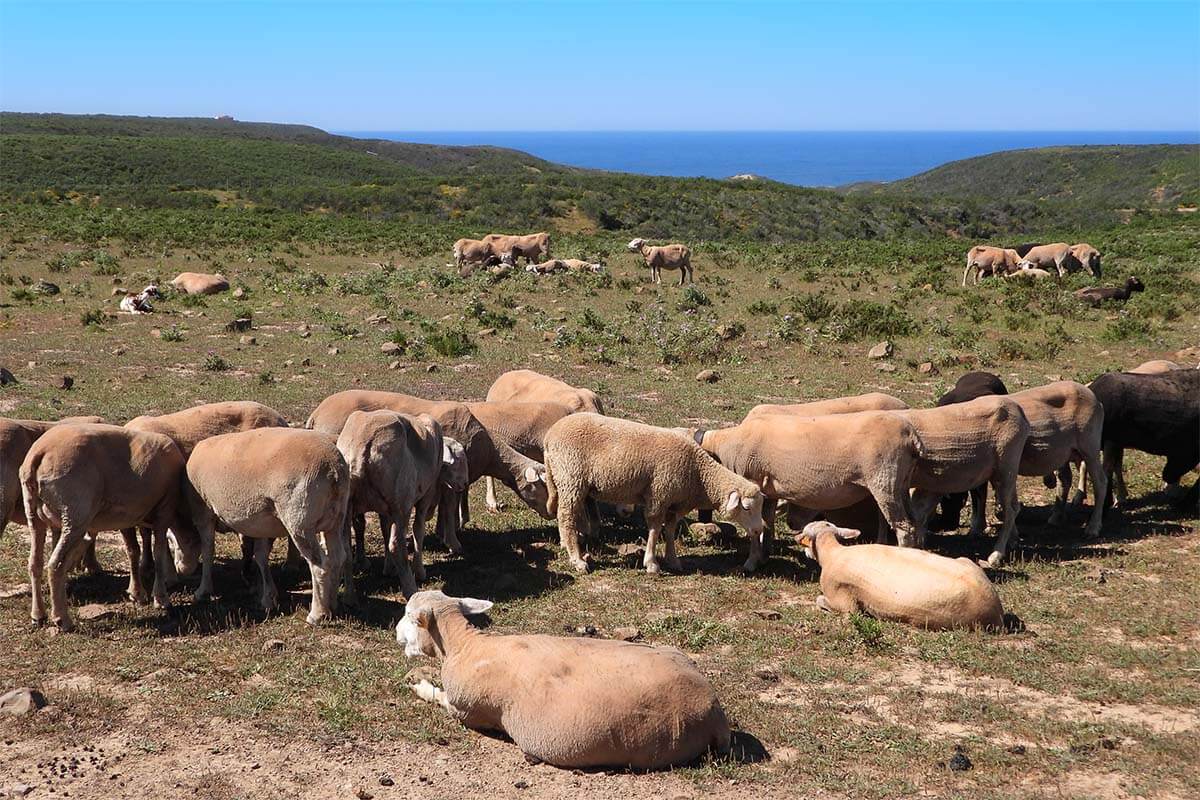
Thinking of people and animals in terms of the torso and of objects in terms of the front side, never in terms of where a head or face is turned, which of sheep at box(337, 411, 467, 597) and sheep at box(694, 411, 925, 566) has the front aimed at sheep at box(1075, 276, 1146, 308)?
sheep at box(337, 411, 467, 597)

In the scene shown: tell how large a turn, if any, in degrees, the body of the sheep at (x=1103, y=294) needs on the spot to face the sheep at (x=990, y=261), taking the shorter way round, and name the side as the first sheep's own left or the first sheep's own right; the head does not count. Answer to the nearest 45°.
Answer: approximately 135° to the first sheep's own left

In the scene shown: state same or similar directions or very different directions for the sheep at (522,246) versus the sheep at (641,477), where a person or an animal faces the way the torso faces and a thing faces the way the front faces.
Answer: very different directions

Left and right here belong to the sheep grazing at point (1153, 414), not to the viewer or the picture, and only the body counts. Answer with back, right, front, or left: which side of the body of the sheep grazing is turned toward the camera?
right

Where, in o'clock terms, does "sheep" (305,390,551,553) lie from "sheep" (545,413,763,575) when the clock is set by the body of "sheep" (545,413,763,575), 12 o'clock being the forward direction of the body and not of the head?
"sheep" (305,390,551,553) is roughly at 7 o'clock from "sheep" (545,413,763,575).

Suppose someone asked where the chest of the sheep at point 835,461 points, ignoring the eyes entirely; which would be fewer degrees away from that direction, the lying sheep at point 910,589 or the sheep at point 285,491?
the sheep

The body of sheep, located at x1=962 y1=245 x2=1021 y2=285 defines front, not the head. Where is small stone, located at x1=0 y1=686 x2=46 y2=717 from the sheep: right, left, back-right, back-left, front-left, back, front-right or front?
right

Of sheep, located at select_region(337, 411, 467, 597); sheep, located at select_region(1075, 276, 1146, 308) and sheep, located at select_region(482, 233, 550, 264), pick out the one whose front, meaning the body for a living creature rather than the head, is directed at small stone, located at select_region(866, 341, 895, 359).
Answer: sheep, located at select_region(337, 411, 467, 597)

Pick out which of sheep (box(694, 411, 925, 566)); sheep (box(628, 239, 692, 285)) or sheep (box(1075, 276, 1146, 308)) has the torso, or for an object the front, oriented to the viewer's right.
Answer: sheep (box(1075, 276, 1146, 308))

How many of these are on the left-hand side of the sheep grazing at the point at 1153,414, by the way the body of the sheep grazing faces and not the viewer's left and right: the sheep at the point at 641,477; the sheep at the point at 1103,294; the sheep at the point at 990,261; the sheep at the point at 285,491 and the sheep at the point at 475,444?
2

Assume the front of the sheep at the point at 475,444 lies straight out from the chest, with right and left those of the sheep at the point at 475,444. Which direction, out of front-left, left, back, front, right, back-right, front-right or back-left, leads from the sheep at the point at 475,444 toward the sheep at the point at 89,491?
back-right

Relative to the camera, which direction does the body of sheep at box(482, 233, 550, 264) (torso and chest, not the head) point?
to the viewer's left

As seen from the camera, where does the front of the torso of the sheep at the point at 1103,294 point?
to the viewer's right

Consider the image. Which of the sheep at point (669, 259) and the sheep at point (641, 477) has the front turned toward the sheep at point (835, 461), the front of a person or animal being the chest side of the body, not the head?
the sheep at point (641, 477)

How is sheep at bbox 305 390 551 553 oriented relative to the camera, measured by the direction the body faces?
to the viewer's right

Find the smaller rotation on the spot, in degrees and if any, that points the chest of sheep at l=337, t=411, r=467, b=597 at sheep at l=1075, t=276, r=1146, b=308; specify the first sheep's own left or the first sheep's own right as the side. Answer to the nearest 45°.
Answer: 0° — it already faces it
